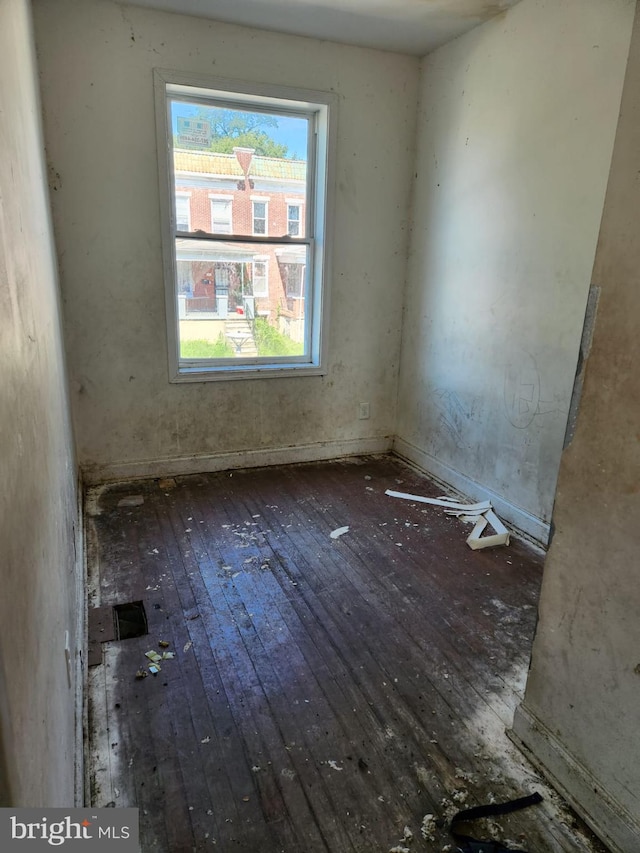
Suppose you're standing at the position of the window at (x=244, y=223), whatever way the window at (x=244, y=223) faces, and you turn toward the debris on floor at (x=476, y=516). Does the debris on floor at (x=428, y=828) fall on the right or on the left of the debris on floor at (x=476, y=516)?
right

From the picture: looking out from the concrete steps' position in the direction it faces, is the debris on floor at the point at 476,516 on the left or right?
on its left

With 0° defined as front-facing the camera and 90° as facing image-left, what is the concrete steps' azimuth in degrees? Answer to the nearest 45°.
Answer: approximately 0°

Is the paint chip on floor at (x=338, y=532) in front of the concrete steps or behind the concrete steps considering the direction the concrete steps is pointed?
in front

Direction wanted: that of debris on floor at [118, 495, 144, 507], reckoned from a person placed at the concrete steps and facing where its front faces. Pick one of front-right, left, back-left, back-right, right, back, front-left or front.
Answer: front-right

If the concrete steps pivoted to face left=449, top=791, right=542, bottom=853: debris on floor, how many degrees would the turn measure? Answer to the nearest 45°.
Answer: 0° — it already faces it
